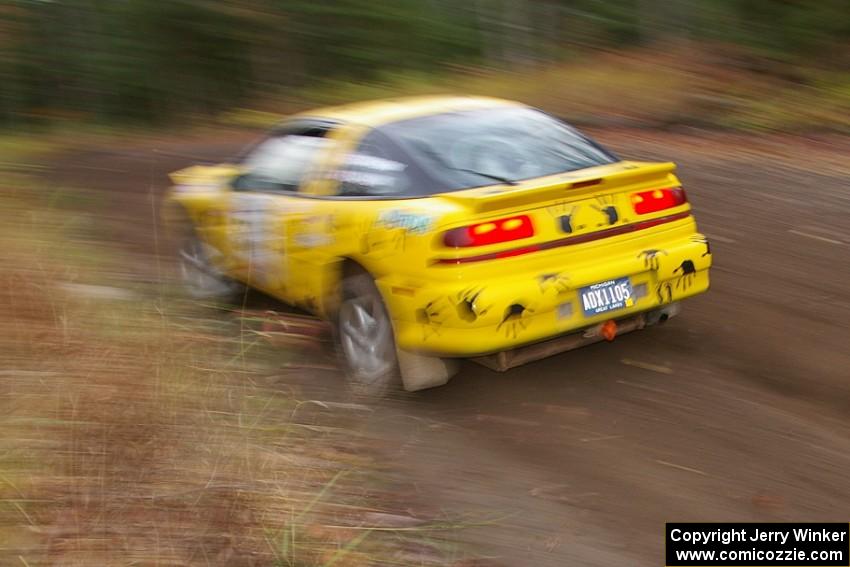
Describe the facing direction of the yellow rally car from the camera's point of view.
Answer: facing away from the viewer and to the left of the viewer
